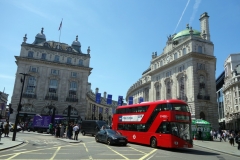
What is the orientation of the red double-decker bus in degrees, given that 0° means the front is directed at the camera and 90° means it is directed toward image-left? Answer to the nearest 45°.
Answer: approximately 315°

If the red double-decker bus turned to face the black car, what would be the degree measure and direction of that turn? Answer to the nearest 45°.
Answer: approximately 135° to its right

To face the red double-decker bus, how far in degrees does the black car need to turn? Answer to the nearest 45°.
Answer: approximately 45° to its left

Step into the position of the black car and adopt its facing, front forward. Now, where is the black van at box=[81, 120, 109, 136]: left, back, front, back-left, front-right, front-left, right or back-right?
back-left

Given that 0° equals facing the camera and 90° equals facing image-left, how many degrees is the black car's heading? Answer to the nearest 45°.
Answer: approximately 315°

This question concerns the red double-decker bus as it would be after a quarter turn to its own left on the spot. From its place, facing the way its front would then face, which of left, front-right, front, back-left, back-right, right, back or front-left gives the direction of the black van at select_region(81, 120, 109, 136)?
left
